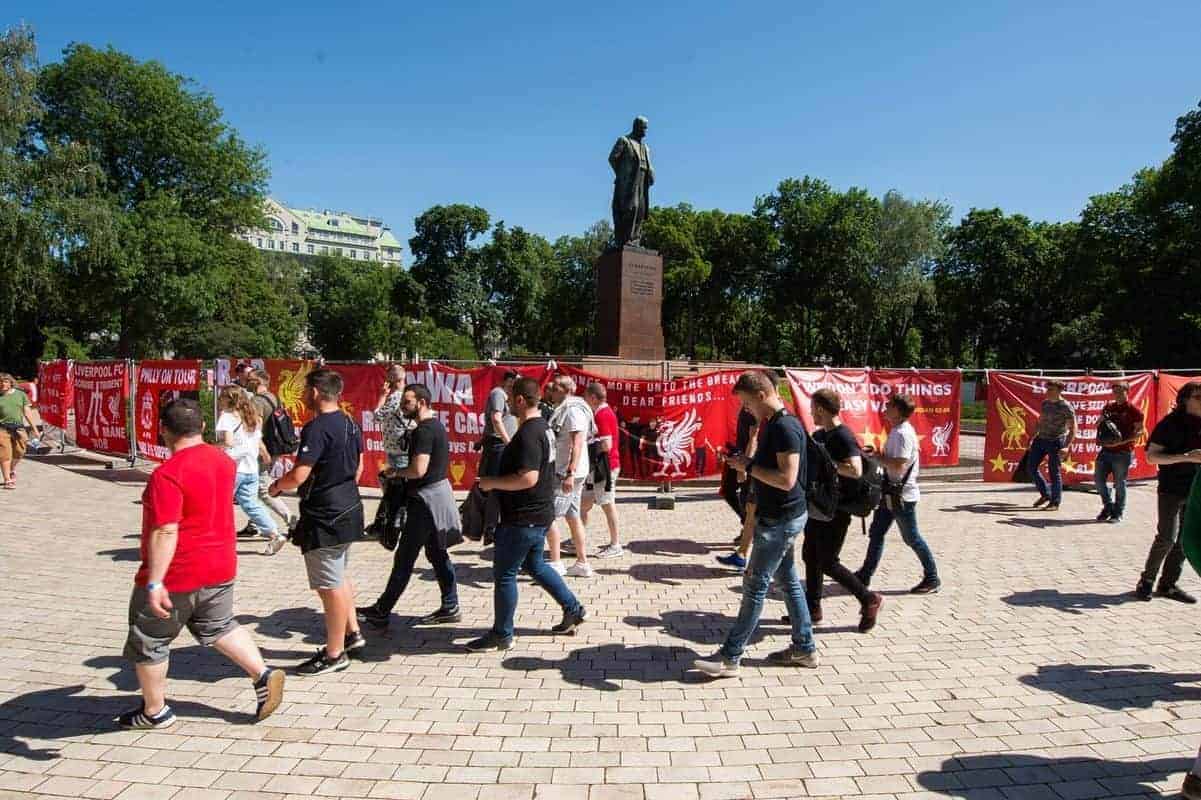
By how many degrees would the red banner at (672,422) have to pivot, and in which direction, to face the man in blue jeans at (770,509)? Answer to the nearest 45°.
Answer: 0° — it already faces them

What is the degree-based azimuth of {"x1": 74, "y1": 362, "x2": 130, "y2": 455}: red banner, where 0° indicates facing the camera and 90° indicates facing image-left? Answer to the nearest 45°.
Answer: approximately 0°

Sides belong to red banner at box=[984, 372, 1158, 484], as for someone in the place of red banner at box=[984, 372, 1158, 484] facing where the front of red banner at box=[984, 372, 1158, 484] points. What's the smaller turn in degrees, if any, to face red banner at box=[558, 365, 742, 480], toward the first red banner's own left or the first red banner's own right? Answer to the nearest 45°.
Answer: approximately 45° to the first red banner's own right

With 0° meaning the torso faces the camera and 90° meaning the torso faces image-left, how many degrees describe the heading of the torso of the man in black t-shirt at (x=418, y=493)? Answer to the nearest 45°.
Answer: approximately 90°

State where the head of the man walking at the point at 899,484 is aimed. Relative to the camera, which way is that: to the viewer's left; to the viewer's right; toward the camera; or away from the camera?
to the viewer's left

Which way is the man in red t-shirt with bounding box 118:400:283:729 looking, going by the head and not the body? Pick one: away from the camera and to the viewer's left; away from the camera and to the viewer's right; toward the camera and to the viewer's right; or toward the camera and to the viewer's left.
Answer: away from the camera and to the viewer's left

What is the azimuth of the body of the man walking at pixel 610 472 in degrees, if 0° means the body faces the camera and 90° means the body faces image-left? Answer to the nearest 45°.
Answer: approximately 90°

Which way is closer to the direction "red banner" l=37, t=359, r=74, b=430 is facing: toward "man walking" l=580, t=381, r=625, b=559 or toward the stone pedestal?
the man walking

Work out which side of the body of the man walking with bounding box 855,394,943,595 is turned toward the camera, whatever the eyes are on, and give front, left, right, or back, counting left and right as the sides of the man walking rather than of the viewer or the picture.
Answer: left
